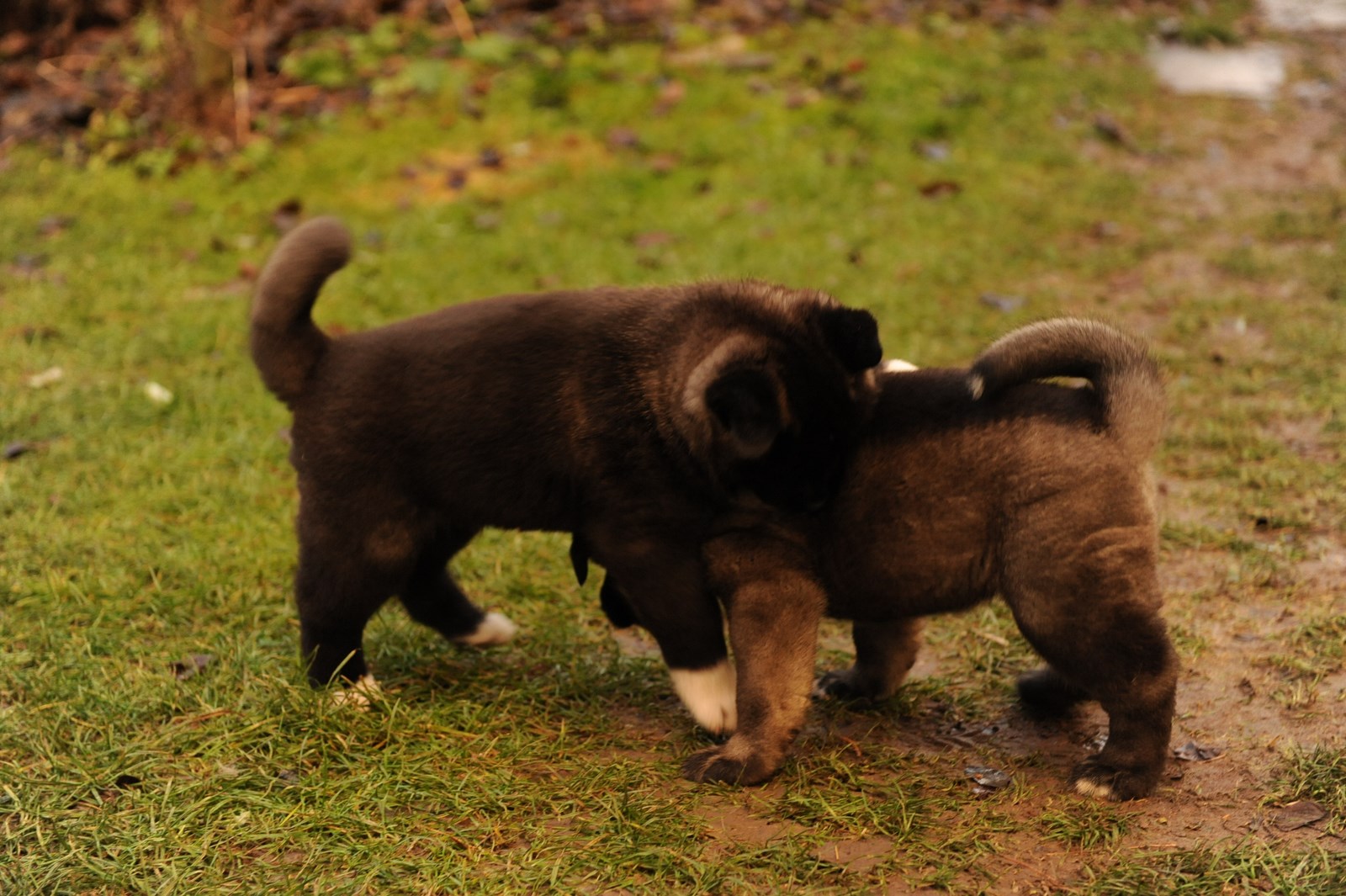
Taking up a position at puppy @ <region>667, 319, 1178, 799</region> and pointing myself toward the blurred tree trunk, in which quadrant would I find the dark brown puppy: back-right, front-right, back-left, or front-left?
front-left

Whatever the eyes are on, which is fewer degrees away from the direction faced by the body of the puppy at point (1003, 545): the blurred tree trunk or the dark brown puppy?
the dark brown puppy

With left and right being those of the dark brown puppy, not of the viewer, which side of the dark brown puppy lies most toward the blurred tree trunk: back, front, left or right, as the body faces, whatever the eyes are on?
left

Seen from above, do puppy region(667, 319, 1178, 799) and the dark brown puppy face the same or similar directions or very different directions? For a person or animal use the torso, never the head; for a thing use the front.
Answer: very different directions

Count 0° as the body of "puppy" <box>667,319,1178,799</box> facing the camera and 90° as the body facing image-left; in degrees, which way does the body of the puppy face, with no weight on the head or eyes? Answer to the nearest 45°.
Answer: approximately 90°

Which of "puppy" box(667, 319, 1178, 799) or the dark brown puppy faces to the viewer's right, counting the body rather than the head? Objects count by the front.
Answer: the dark brown puppy

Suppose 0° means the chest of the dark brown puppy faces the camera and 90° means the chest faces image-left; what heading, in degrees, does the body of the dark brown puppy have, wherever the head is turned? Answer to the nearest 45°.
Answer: approximately 270°

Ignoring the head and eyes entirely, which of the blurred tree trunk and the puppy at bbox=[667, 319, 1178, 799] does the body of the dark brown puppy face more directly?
the puppy

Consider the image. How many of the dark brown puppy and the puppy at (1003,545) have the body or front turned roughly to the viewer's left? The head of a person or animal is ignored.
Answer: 1

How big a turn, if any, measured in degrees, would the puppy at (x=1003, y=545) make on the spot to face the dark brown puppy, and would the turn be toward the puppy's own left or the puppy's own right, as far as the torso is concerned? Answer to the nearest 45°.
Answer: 0° — it already faces it

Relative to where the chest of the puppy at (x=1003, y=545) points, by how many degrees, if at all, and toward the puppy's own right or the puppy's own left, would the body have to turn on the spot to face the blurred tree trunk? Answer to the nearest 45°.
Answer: approximately 45° to the puppy's own right
